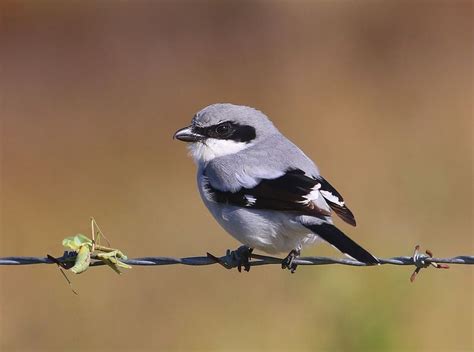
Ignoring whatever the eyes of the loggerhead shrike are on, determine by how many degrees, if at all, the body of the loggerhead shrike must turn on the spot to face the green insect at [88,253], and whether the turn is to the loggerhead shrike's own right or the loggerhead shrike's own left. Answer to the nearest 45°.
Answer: approximately 45° to the loggerhead shrike's own left

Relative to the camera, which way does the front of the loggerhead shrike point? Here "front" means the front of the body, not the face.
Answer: to the viewer's left
